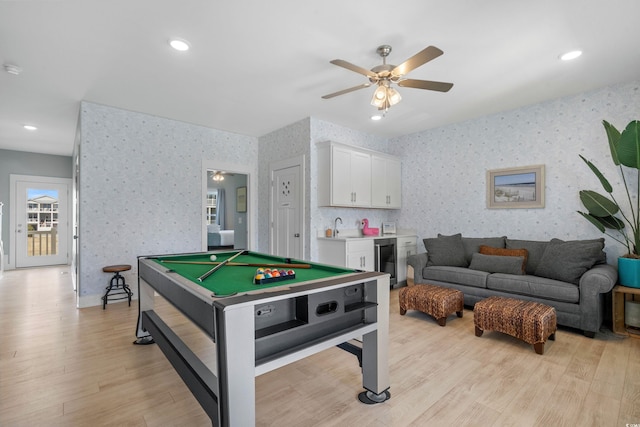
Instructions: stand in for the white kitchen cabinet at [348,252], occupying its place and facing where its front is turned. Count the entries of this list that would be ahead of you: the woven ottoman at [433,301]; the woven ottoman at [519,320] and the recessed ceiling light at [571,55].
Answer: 3

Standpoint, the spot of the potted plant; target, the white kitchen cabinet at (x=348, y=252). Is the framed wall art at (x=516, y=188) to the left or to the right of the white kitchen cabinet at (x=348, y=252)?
right

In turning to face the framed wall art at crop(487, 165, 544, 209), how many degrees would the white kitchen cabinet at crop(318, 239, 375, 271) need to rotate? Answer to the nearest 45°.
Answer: approximately 45° to its left

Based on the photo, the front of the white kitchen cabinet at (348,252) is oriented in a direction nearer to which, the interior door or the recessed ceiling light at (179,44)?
the recessed ceiling light

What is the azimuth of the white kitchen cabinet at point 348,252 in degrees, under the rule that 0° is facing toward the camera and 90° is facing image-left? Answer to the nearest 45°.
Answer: approximately 315°

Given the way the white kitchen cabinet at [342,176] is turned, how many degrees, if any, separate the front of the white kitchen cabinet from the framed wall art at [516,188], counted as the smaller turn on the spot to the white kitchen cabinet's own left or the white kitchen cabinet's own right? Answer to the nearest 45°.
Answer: approximately 45° to the white kitchen cabinet's own left

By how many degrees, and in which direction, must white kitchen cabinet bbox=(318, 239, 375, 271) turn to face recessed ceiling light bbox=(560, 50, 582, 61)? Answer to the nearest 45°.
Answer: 0° — it already faces it

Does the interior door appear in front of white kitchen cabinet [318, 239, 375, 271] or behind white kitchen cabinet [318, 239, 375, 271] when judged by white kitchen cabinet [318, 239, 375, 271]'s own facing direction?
behind
